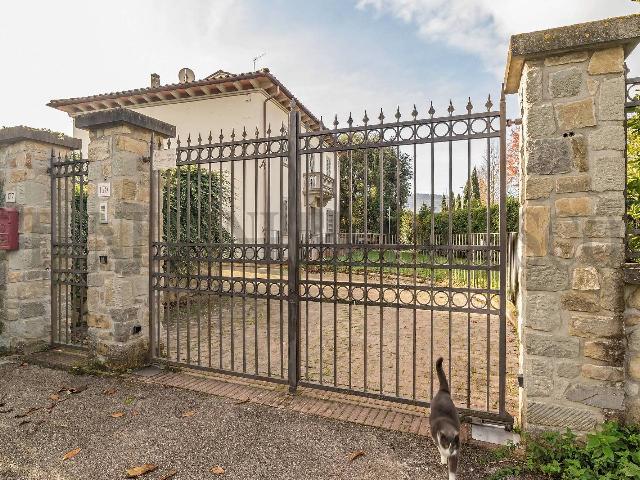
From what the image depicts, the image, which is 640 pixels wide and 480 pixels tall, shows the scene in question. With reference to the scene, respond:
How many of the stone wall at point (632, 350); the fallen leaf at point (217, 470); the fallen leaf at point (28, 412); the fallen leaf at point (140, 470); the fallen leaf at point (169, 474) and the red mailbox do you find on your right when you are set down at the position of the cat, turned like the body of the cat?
5

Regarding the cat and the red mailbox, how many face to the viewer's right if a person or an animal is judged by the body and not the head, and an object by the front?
0

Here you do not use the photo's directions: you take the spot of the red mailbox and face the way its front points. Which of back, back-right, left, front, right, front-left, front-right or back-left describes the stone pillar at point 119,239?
left

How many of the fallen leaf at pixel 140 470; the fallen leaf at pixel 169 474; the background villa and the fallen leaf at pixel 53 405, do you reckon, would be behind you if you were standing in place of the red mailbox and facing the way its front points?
1

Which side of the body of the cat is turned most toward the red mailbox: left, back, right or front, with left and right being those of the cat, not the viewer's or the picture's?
right

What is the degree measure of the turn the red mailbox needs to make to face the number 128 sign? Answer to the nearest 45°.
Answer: approximately 90° to its left

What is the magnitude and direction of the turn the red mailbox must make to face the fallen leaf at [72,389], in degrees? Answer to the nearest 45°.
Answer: approximately 45° to its left

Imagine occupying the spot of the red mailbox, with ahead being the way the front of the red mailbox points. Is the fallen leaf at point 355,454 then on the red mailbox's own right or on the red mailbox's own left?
on the red mailbox's own left

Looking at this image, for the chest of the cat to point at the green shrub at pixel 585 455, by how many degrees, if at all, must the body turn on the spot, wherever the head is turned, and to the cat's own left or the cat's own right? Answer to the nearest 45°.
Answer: approximately 90° to the cat's own left

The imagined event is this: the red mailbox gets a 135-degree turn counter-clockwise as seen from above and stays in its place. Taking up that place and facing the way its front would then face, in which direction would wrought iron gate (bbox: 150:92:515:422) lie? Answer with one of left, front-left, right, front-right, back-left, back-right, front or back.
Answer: front-right

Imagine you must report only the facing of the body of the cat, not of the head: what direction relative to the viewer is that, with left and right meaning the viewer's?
facing the viewer

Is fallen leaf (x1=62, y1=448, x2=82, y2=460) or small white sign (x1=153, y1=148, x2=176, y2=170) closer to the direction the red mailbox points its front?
the fallen leaf

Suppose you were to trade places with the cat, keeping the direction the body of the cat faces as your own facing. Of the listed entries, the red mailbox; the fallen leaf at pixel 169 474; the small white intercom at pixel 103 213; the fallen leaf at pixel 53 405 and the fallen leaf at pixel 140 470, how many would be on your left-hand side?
0

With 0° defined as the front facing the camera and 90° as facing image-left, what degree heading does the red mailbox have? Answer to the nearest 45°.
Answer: approximately 45°

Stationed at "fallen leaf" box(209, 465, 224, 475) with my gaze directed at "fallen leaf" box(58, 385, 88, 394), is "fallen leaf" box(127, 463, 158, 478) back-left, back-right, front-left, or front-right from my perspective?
front-left

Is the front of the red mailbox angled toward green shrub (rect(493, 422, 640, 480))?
no

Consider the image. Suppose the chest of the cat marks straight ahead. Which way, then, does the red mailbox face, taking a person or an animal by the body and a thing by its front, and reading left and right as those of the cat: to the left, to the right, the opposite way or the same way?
the same way

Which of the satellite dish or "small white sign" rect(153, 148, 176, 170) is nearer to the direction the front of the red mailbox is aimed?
the small white sign

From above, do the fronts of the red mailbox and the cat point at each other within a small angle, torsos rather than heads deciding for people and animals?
no

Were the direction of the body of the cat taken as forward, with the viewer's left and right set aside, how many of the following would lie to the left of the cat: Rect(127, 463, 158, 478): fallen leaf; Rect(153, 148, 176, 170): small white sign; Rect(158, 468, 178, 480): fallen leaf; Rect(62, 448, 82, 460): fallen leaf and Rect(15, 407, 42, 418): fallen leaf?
0

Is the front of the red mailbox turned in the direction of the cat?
no

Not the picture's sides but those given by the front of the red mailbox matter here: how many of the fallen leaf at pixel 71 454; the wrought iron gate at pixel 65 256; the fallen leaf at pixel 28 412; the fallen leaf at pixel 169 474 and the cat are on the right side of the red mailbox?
0
